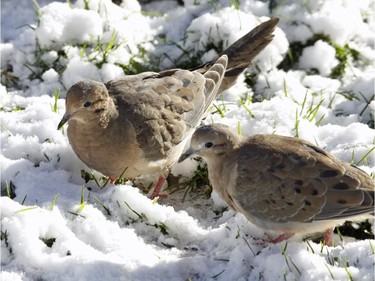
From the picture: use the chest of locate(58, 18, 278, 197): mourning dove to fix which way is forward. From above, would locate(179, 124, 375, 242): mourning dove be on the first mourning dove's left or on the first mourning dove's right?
on the first mourning dove's left

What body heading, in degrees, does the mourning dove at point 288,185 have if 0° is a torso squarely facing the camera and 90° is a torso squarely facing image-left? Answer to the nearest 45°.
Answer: approximately 90°

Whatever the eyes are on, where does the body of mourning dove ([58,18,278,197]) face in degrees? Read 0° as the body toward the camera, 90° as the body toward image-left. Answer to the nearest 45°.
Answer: approximately 45°

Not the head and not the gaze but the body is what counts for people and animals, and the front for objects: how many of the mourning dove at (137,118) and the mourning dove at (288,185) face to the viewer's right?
0

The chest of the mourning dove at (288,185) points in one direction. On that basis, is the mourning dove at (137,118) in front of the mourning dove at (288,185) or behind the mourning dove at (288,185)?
in front
